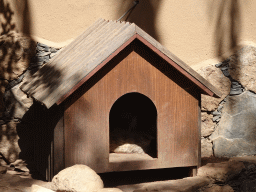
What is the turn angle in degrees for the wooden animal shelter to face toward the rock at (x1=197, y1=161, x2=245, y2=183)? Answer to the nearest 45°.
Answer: approximately 90° to its left

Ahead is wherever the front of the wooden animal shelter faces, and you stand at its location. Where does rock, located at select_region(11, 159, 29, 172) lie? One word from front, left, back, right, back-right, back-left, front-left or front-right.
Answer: back-right

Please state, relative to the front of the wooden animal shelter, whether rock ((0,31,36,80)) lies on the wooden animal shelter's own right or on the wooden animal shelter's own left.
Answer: on the wooden animal shelter's own right

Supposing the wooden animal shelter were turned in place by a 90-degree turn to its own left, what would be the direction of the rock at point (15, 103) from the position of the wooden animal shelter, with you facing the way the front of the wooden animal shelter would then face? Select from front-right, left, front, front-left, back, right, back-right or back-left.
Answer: back-left

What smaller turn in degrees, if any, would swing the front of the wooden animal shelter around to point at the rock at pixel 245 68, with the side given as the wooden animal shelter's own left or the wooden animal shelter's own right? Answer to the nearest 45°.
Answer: approximately 135° to the wooden animal shelter's own left

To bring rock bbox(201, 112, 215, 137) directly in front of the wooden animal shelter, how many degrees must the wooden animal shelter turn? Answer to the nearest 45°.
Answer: approximately 135° to its left

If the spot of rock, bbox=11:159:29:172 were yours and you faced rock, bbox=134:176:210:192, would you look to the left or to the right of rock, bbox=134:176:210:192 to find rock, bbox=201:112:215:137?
left

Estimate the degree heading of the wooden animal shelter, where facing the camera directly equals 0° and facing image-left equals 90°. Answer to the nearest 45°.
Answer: approximately 0°

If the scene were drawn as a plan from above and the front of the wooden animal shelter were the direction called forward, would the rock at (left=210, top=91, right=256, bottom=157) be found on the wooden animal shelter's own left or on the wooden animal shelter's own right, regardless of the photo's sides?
on the wooden animal shelter's own left
